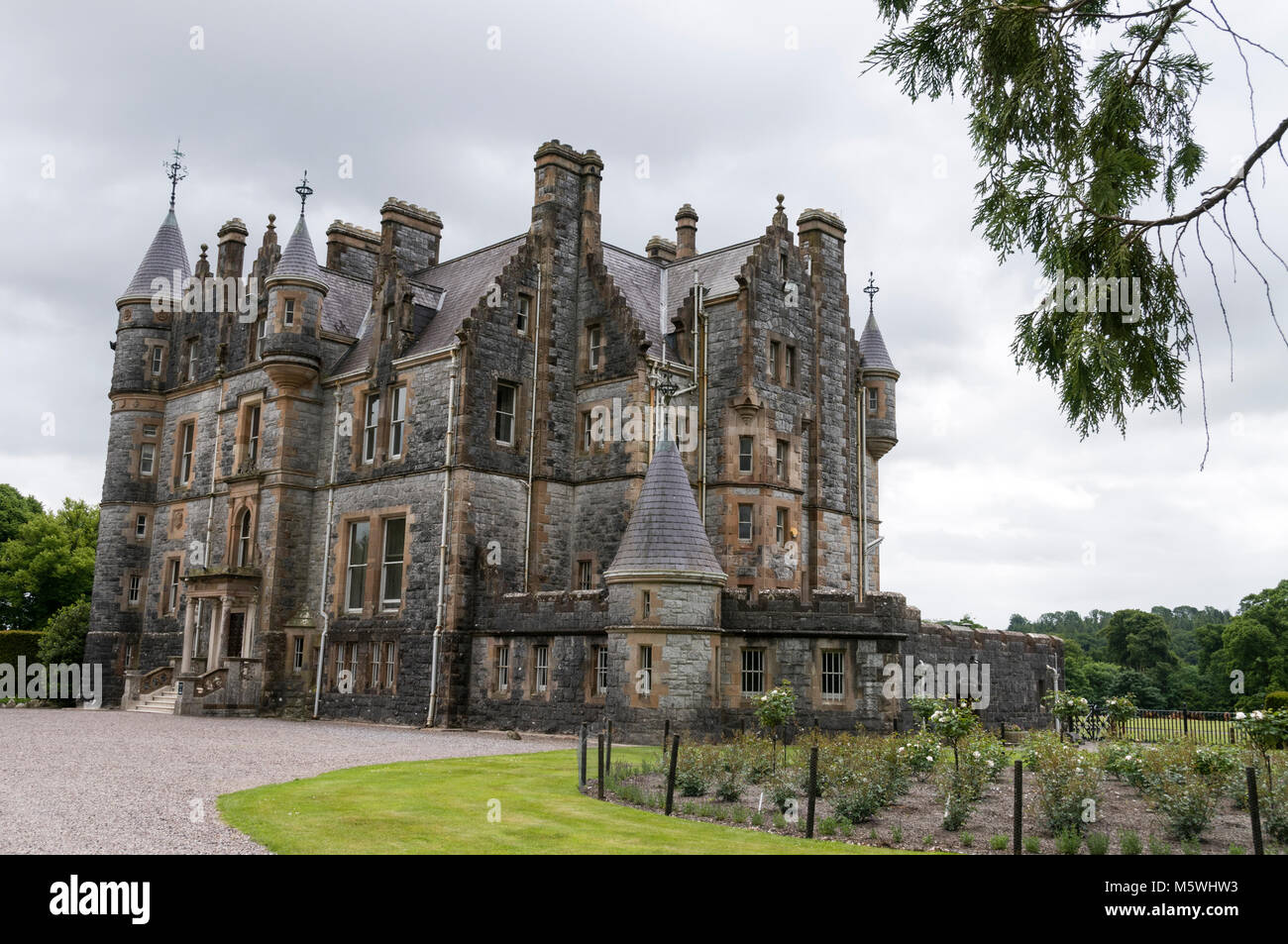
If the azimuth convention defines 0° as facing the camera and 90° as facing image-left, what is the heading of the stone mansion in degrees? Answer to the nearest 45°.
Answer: approximately 45°

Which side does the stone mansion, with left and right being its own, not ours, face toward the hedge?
right
